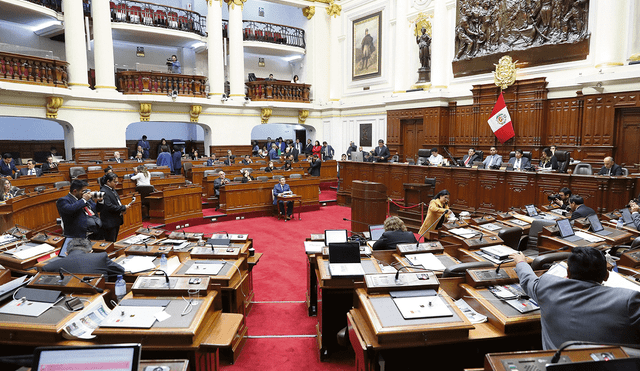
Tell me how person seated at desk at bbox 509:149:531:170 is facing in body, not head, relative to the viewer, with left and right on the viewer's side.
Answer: facing the viewer and to the left of the viewer

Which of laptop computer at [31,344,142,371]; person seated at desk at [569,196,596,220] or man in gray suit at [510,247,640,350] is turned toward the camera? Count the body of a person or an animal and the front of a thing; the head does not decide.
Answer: the laptop computer

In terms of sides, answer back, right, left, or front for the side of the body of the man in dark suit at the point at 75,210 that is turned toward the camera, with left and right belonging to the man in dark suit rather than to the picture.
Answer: right

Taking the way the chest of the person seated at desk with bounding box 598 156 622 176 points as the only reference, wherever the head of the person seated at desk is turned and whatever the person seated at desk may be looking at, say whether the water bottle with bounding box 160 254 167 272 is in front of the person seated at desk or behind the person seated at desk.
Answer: in front

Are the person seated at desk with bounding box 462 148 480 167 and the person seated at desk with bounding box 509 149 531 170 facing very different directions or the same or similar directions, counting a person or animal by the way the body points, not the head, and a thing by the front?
same or similar directions

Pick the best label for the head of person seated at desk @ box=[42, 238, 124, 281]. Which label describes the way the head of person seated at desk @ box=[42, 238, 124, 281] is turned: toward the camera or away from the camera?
away from the camera

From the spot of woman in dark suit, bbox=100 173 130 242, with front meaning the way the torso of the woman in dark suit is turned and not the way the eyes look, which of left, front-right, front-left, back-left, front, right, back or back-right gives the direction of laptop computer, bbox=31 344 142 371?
right

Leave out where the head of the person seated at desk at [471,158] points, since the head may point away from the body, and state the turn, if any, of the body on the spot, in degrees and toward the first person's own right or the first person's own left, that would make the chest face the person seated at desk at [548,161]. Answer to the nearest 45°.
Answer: approximately 90° to the first person's own left

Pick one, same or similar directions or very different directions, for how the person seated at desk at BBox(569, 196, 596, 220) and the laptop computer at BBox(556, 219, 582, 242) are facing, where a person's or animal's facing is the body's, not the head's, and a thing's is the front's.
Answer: very different directions

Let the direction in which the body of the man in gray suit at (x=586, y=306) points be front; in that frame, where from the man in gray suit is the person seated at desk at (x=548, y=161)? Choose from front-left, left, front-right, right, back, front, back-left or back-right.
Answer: front

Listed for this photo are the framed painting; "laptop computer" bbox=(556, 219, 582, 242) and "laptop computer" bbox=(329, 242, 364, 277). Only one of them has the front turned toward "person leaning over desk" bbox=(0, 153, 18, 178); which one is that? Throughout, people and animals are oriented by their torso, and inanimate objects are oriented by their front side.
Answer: the framed painting

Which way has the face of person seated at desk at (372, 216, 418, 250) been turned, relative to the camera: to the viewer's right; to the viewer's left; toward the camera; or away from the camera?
away from the camera

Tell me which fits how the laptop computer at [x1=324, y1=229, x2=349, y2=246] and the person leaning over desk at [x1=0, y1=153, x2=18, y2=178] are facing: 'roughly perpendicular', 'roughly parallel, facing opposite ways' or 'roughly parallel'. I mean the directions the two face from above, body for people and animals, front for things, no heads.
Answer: roughly perpendicular

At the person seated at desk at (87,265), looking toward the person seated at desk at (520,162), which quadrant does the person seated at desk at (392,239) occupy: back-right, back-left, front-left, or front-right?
front-right

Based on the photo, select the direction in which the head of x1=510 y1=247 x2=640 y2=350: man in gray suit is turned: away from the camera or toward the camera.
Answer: away from the camera
